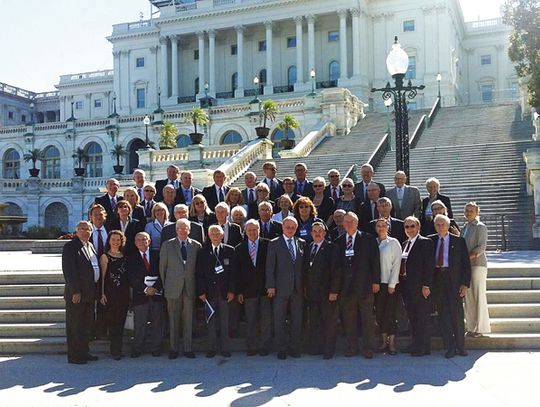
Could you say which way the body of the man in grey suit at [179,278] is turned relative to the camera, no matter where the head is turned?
toward the camera

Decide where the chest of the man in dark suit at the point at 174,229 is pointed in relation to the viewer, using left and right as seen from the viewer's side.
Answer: facing the viewer

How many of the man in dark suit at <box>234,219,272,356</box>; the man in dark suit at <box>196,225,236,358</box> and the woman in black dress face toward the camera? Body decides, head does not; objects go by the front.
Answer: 3

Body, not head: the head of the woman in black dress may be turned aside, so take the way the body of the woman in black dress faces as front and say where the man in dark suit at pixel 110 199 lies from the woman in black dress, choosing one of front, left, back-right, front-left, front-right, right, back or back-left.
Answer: back

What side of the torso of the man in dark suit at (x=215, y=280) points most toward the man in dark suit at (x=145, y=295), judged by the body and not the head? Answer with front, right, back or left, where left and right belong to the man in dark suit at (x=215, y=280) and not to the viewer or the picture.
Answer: right

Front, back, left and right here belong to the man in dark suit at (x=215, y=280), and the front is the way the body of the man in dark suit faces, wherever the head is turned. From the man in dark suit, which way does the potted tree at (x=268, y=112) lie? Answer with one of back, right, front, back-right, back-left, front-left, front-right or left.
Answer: back

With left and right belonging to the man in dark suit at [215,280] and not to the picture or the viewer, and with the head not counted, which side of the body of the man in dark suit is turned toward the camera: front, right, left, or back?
front

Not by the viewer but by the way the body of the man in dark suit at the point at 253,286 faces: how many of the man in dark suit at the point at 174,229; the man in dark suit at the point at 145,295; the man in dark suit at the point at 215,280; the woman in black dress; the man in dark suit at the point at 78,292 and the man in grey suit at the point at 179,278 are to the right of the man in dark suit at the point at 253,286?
6

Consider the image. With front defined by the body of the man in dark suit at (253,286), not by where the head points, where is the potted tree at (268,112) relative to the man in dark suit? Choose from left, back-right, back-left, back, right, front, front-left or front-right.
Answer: back

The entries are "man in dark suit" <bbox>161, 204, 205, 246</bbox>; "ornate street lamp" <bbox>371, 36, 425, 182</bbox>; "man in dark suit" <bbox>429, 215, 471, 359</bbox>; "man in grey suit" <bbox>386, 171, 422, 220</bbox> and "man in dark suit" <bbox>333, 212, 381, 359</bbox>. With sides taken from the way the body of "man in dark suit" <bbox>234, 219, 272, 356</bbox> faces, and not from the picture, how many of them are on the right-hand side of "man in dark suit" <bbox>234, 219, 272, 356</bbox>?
1
